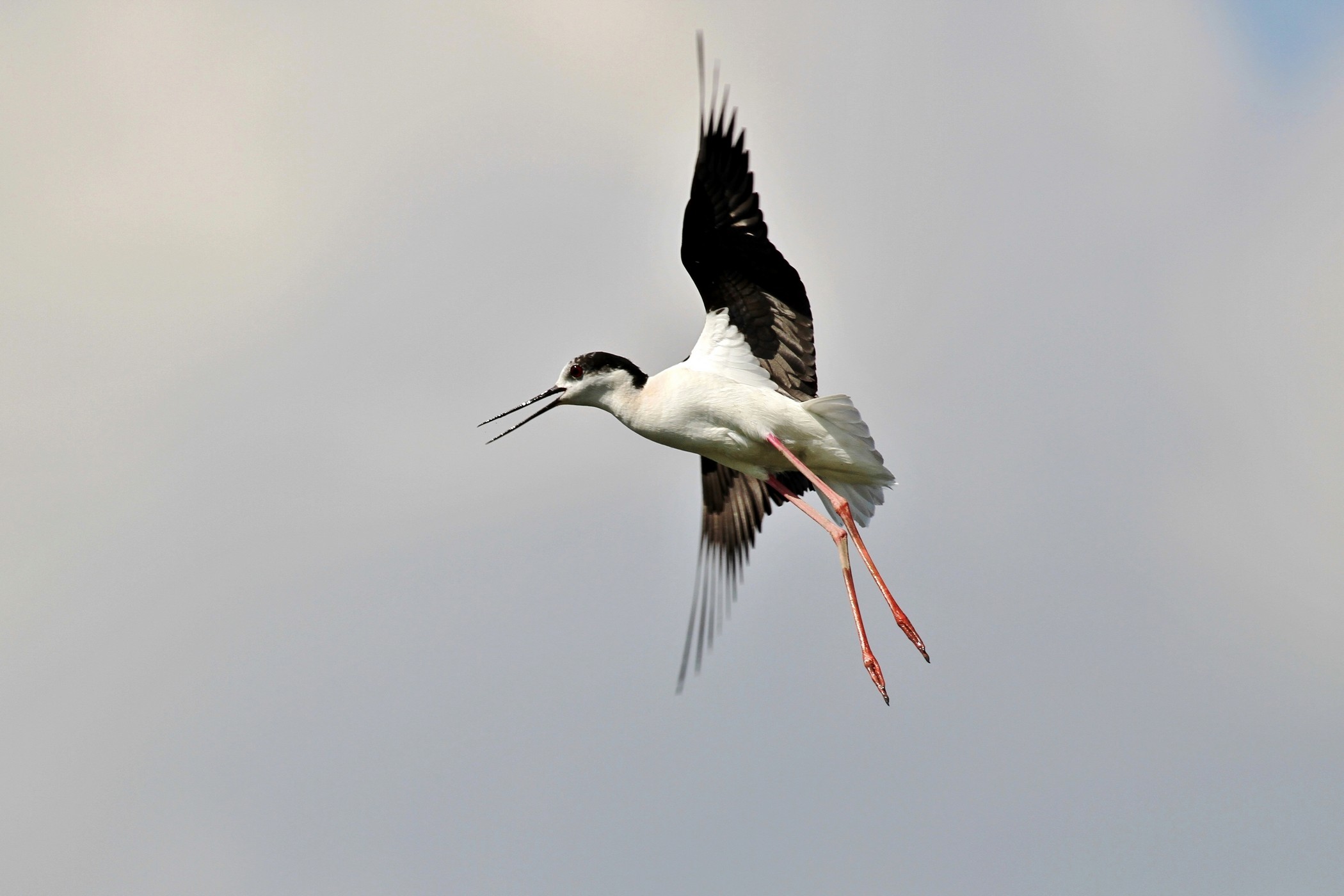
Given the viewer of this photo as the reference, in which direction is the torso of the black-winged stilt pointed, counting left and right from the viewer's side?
facing to the left of the viewer
